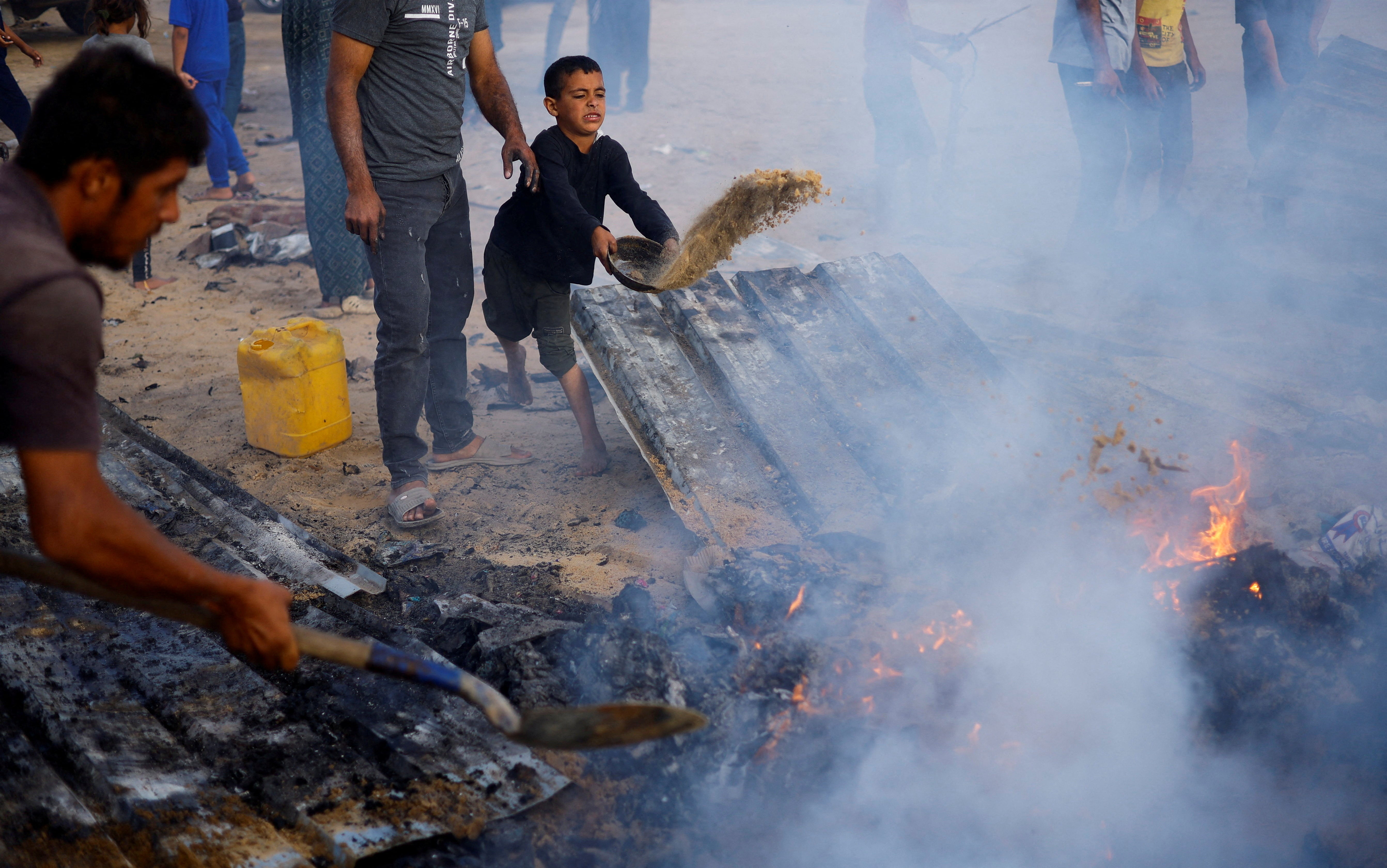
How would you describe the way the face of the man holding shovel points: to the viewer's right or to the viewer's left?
to the viewer's right

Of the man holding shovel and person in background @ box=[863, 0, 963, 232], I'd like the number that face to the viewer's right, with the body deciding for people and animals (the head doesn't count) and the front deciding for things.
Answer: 2

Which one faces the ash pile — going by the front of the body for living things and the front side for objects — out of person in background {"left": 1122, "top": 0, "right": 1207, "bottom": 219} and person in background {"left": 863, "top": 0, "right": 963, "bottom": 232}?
person in background {"left": 1122, "top": 0, "right": 1207, "bottom": 219}

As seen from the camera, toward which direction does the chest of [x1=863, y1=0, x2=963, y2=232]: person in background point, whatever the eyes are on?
to the viewer's right

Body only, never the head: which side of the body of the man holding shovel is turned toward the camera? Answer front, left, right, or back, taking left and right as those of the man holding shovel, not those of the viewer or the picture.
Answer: right

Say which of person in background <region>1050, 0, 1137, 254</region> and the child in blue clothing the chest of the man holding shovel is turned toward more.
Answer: the person in background

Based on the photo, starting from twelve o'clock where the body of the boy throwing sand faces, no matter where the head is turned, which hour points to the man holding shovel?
The man holding shovel is roughly at 2 o'clock from the boy throwing sand.

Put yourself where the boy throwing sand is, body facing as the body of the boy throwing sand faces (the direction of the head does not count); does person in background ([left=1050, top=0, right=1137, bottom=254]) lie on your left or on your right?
on your left

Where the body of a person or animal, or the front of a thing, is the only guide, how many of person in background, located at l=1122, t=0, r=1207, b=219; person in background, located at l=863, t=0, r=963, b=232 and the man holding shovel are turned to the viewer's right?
2

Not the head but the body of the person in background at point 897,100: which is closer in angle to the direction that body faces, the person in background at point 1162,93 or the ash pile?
the person in background

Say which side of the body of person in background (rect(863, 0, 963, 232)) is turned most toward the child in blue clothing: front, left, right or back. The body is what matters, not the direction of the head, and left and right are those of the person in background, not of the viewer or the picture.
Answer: back

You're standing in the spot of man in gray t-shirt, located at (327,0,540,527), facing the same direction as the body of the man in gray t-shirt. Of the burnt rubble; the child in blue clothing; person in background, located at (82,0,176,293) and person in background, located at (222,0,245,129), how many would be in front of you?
1

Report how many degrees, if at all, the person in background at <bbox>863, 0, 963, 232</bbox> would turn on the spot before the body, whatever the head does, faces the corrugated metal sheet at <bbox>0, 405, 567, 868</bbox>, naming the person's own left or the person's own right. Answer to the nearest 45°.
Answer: approximately 90° to the person's own right
